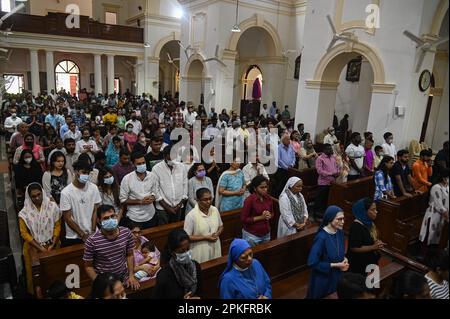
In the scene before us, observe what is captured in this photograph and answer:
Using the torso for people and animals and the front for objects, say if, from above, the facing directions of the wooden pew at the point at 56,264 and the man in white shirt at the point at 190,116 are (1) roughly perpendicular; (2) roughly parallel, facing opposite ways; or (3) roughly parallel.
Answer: roughly parallel

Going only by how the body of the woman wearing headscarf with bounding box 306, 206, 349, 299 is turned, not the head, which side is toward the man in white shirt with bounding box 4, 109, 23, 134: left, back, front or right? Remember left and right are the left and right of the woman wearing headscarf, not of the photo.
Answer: back

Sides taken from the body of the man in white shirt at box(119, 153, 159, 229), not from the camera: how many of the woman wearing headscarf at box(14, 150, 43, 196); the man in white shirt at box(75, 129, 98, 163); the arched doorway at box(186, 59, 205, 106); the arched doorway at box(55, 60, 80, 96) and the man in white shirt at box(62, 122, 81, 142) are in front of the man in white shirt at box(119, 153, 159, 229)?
0

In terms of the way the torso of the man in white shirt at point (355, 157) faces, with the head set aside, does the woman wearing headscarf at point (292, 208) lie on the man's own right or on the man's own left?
on the man's own right

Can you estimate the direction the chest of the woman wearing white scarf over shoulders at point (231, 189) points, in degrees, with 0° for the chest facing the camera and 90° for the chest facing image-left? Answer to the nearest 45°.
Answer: approximately 315°

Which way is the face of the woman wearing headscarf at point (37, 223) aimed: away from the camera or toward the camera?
toward the camera

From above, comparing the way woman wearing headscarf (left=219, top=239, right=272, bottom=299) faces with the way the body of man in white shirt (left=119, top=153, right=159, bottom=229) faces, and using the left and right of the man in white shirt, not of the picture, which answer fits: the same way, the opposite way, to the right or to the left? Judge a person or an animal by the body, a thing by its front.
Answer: the same way

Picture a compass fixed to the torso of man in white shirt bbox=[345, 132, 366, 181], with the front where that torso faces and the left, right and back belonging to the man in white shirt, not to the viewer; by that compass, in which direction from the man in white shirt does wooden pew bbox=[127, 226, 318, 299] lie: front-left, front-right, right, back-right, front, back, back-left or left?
front-right

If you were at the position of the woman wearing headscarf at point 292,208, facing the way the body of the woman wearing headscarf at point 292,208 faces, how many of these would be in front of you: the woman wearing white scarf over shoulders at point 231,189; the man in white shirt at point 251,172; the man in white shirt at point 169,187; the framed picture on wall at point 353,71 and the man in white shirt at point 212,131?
0

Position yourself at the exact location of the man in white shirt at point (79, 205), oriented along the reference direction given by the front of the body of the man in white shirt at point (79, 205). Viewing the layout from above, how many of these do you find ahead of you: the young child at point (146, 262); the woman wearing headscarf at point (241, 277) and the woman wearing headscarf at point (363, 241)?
3

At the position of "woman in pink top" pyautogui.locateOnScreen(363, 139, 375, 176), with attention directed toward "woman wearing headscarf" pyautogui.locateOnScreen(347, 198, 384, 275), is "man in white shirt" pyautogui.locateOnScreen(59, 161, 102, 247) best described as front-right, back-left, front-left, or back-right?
front-right

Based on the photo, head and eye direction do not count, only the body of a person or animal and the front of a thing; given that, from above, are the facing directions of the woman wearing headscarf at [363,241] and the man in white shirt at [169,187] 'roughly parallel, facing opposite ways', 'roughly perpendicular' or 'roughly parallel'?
roughly parallel

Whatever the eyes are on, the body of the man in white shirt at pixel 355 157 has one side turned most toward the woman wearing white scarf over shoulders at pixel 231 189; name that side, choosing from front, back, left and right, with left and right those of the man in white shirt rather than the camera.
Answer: right

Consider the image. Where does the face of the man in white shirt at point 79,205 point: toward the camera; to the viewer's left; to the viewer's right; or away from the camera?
toward the camera
